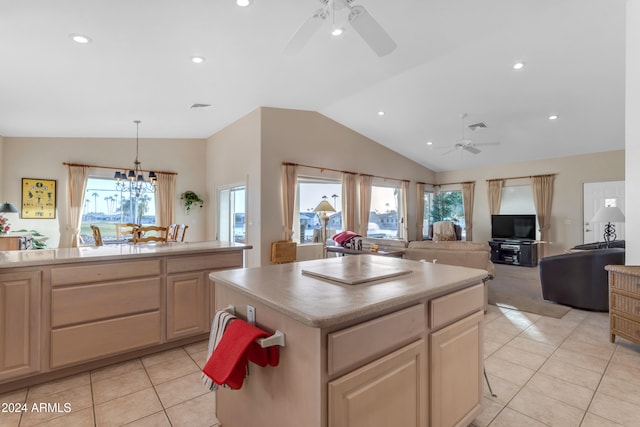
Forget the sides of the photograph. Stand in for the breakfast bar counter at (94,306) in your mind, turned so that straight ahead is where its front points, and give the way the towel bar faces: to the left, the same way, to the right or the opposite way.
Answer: to the right

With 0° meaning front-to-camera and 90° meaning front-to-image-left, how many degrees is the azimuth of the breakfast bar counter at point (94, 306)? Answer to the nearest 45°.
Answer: approximately 315°

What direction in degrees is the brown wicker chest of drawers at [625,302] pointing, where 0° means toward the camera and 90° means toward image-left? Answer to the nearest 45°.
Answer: approximately 45°

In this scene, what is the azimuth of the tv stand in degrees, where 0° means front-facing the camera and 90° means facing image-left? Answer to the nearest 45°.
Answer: approximately 45°

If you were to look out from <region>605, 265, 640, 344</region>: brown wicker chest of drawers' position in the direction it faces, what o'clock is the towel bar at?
The towel bar is roughly at 11 o'clock from the brown wicker chest of drawers.

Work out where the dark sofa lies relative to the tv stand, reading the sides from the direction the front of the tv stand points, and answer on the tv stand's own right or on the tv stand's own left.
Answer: on the tv stand's own left

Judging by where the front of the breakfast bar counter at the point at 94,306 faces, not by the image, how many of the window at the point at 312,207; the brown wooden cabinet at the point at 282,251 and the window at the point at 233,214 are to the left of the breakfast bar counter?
3
